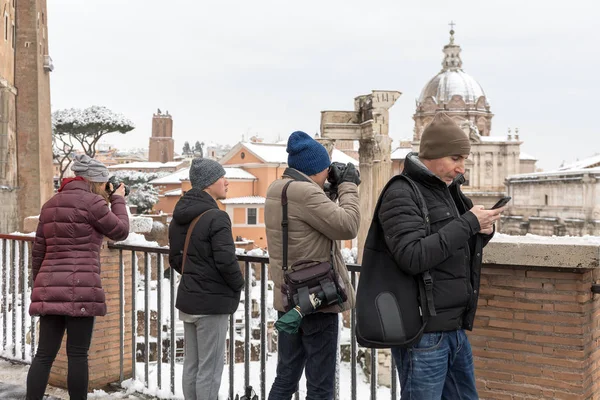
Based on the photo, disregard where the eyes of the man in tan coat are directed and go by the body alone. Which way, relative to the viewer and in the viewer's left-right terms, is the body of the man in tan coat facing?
facing away from the viewer and to the right of the viewer

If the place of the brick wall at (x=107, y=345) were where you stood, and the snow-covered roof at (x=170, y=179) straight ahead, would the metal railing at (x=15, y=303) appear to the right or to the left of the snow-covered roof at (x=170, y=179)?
left

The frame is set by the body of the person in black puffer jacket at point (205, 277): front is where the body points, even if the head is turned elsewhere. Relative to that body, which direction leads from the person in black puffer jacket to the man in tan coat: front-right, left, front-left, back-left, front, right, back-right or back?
right

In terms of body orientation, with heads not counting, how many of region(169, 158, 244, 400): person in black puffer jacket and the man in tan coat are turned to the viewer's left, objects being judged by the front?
0

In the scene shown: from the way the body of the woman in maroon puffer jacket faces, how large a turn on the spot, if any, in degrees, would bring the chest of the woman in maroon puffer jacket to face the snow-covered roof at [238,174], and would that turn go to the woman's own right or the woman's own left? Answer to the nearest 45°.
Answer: approximately 45° to the woman's own left

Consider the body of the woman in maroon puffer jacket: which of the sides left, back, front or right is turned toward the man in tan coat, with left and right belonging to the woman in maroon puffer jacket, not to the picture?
right

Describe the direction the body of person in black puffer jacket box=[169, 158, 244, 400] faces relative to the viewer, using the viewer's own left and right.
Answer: facing away from the viewer and to the right of the viewer

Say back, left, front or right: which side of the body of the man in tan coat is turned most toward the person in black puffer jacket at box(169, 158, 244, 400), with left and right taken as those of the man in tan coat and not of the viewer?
left

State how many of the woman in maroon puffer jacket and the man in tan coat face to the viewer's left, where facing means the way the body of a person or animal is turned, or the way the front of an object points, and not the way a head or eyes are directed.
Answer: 0

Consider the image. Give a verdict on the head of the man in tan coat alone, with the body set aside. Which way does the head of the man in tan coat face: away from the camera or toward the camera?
away from the camera

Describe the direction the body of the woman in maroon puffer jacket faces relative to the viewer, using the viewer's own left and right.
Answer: facing away from the viewer and to the right of the viewer

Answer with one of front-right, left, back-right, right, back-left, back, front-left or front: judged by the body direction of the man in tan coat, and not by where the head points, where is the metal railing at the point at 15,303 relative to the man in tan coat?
left

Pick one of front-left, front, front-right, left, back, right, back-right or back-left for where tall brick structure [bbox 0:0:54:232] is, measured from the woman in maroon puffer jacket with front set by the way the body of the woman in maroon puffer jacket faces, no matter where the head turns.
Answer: front-left

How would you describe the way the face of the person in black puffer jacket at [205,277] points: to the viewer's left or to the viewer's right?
to the viewer's right
